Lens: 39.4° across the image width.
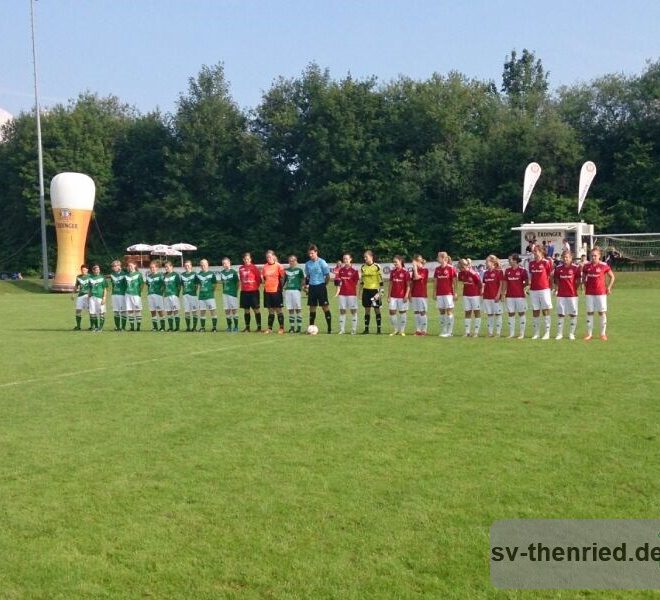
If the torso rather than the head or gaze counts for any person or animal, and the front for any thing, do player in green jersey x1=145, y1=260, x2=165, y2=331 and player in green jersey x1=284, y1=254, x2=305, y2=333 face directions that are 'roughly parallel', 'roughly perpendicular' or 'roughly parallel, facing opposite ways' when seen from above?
roughly parallel

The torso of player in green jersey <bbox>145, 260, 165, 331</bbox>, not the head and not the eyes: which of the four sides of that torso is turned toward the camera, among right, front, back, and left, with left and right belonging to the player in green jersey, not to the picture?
front

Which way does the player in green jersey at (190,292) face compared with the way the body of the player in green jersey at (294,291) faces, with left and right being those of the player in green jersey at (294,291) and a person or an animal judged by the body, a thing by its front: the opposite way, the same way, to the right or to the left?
the same way

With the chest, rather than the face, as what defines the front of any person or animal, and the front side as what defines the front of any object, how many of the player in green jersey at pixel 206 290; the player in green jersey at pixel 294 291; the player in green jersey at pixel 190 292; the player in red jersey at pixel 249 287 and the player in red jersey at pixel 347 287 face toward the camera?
5

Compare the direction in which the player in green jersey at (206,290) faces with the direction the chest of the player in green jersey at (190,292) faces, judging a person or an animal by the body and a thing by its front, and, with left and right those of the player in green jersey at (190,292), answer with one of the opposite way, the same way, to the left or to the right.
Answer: the same way

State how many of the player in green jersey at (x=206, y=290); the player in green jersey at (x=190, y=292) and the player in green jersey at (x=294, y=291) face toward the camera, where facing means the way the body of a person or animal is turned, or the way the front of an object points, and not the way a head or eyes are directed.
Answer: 3

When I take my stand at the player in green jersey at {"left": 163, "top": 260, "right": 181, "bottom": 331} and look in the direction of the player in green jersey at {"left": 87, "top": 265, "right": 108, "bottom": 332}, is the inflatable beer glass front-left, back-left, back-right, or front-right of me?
front-right

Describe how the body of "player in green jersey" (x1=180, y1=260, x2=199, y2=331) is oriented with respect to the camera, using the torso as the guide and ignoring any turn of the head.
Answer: toward the camera

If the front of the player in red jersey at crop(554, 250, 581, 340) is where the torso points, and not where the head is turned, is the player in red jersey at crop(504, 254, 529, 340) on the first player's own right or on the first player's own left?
on the first player's own right

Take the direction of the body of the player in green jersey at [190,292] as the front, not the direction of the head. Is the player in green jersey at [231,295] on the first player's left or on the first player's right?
on the first player's left

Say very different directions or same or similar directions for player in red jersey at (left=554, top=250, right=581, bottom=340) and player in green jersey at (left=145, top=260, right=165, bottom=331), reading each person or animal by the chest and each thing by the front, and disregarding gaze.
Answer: same or similar directions

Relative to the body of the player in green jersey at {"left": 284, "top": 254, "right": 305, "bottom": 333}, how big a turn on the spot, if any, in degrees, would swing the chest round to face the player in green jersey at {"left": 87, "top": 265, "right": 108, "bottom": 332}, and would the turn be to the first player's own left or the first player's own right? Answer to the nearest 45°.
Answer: approximately 135° to the first player's own right
